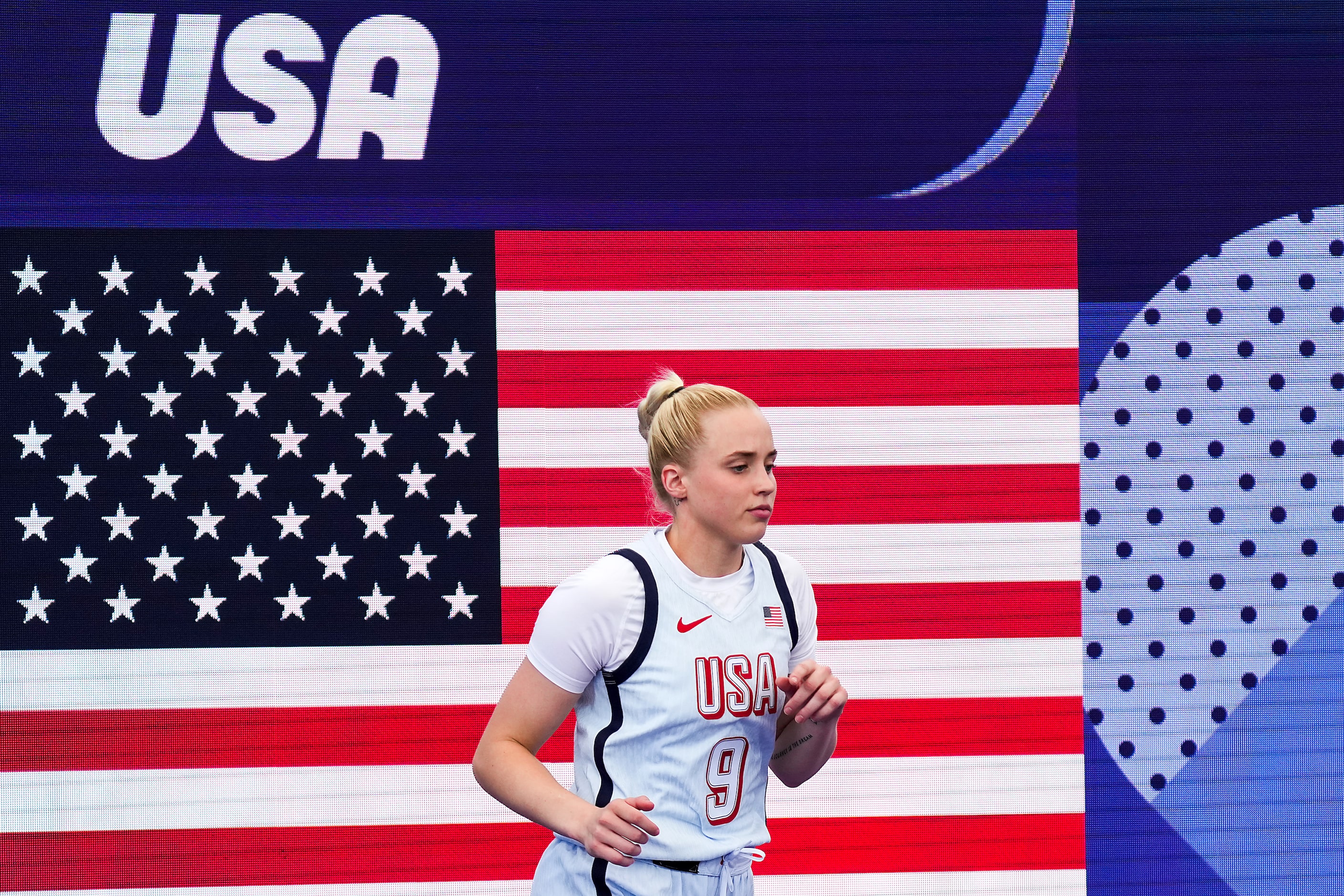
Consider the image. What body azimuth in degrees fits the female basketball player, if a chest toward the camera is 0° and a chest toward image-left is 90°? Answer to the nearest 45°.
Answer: approximately 315°

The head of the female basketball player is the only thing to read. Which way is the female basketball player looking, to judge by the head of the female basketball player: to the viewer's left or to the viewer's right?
to the viewer's right
